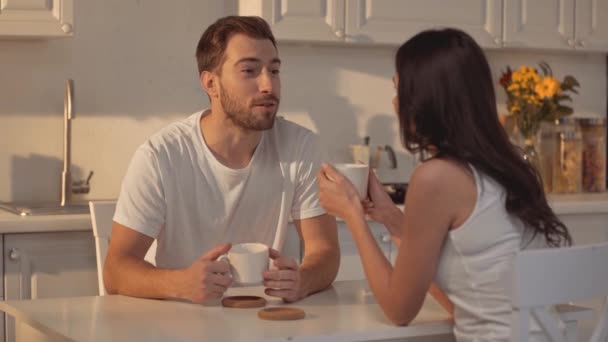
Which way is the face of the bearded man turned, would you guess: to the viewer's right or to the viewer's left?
to the viewer's right

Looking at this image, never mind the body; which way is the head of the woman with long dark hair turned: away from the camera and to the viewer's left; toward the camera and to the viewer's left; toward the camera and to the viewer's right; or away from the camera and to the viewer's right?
away from the camera and to the viewer's left

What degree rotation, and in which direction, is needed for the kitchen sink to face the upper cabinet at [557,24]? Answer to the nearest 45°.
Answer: approximately 90° to its left

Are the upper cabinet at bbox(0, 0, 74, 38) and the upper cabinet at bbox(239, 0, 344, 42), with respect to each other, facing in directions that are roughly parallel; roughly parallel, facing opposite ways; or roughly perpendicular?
roughly parallel

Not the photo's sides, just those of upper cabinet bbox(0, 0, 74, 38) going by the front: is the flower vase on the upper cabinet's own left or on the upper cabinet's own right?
on the upper cabinet's own left

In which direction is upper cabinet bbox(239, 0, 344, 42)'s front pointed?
toward the camera

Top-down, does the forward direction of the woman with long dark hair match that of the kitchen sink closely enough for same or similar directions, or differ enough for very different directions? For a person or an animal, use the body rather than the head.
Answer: very different directions

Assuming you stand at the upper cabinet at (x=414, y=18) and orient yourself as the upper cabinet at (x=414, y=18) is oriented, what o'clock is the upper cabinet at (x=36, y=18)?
the upper cabinet at (x=36, y=18) is roughly at 2 o'clock from the upper cabinet at (x=414, y=18).

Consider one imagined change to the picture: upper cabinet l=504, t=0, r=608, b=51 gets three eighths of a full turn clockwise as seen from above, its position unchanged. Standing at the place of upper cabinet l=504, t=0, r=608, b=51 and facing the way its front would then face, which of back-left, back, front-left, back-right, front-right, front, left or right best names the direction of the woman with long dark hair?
back-left

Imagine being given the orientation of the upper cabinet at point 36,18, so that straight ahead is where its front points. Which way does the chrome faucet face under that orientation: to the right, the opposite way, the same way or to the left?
the same way

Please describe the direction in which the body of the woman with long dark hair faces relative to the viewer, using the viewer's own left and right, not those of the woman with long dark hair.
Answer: facing away from the viewer and to the left of the viewer

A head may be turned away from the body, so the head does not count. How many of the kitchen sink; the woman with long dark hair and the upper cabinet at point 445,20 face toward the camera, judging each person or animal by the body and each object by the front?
2

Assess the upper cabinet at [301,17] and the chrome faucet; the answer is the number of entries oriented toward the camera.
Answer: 2

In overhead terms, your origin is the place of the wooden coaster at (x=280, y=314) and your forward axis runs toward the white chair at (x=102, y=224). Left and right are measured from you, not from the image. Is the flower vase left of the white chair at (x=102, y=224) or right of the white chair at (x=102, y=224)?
right

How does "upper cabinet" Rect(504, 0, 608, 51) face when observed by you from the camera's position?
facing the viewer

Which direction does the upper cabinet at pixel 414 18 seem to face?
toward the camera
